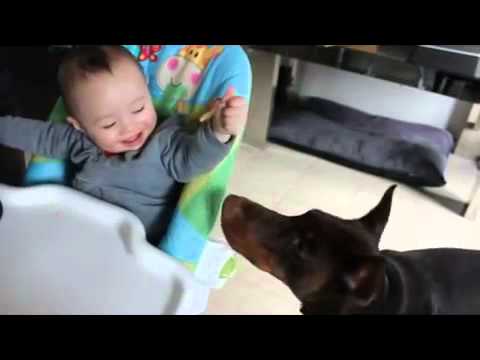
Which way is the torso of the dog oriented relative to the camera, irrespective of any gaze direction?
to the viewer's left

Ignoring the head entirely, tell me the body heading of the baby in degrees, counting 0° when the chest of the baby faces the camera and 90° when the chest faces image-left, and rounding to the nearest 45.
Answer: approximately 0°

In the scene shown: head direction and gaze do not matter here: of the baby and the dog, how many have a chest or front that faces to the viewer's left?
1
